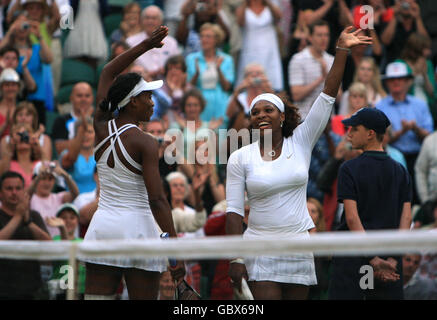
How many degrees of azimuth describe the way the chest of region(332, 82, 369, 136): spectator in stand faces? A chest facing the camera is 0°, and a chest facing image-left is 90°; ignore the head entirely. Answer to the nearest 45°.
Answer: approximately 0°

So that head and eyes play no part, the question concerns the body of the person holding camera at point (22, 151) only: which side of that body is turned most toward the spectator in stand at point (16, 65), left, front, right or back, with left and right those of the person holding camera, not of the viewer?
back

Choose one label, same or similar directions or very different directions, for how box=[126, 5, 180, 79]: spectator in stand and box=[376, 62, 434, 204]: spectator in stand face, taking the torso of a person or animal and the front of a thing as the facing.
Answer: same or similar directions

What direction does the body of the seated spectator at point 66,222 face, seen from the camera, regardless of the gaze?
toward the camera

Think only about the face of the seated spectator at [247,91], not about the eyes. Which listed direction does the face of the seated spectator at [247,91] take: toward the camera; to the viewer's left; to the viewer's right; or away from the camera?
toward the camera

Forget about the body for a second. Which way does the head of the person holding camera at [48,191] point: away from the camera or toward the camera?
toward the camera

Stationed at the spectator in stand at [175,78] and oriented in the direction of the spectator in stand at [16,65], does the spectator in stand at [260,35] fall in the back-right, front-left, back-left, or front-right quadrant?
back-right

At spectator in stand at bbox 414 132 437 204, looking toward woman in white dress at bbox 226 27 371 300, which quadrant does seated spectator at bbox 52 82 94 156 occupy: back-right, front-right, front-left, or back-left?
front-right

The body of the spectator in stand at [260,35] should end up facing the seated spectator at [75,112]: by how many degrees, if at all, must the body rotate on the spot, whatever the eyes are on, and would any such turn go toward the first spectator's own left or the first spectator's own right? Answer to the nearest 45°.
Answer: approximately 45° to the first spectator's own right

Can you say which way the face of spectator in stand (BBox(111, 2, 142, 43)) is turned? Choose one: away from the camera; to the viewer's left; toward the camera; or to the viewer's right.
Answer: toward the camera

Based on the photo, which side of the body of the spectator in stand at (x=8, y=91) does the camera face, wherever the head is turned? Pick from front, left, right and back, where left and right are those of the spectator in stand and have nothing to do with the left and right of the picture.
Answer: front

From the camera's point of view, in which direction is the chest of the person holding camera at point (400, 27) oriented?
toward the camera

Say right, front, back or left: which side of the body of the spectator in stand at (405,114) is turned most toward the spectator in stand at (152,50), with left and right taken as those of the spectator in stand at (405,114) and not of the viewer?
right

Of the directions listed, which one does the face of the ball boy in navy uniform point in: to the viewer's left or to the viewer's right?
to the viewer's left

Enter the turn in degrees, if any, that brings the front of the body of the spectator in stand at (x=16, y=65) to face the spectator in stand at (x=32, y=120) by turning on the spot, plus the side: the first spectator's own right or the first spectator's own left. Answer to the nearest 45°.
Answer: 0° — they already face them

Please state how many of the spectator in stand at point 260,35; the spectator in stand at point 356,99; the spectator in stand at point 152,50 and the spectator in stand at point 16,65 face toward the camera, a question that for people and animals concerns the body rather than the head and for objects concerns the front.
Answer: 4

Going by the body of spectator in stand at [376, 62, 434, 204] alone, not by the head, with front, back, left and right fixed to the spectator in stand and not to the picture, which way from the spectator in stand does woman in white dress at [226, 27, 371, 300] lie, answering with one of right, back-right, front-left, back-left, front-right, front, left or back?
front

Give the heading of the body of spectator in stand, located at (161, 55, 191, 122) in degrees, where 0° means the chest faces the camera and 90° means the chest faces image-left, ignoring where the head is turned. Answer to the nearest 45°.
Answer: approximately 0°

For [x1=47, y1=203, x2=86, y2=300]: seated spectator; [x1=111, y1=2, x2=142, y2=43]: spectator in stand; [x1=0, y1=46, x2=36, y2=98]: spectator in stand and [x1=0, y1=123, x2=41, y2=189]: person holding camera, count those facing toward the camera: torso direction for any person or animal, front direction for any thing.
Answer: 4
